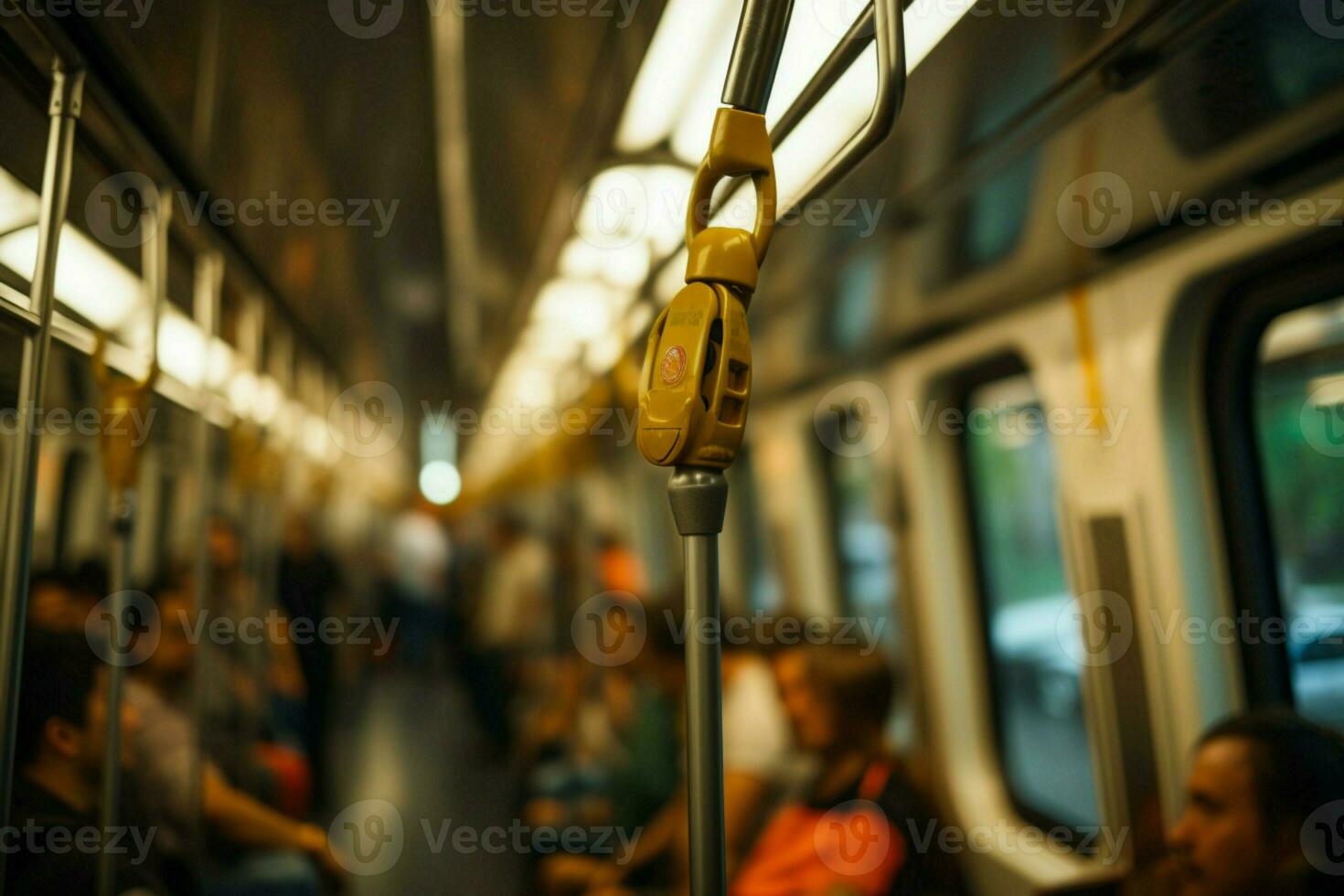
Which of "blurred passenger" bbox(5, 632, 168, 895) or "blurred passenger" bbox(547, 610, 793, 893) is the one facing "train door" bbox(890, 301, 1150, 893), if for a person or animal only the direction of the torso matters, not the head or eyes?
"blurred passenger" bbox(5, 632, 168, 895)

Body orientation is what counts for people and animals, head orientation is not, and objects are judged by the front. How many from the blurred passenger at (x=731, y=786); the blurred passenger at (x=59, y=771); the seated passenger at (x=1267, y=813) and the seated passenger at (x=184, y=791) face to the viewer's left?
2

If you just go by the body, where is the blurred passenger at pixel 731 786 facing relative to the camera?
to the viewer's left

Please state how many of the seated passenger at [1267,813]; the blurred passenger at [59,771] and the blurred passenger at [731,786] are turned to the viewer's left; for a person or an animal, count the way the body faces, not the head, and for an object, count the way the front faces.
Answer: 2

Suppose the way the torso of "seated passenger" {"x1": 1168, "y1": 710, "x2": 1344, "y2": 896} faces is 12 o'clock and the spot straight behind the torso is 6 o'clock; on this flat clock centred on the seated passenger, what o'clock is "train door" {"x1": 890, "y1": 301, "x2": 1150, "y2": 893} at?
The train door is roughly at 2 o'clock from the seated passenger.

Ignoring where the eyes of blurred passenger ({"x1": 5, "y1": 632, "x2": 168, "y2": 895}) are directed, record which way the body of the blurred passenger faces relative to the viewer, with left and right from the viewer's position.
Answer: facing to the right of the viewer

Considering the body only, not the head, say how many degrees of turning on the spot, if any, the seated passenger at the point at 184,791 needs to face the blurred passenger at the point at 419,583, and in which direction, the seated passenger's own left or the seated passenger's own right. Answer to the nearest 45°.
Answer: approximately 90° to the seated passenger's own left

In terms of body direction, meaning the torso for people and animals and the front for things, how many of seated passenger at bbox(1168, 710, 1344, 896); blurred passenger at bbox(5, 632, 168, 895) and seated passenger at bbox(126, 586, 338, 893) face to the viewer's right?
2

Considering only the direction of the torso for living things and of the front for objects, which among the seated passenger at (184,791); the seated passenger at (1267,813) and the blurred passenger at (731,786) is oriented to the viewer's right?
the seated passenger at (184,791)

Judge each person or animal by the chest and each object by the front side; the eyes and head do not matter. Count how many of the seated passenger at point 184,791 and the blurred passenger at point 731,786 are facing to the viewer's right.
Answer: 1

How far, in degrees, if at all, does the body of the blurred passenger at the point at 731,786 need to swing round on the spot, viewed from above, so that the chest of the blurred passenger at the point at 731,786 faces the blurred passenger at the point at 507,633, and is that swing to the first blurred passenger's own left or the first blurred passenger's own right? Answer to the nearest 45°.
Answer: approximately 45° to the first blurred passenger's own right

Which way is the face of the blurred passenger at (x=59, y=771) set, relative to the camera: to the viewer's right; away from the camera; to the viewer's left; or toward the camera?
to the viewer's right

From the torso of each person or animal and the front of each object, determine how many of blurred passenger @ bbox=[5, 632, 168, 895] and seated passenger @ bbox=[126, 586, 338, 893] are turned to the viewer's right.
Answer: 2

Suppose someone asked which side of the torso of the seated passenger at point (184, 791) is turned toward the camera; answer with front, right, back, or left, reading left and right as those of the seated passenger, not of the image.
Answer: right

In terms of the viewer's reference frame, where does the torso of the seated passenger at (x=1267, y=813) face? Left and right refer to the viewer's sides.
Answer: facing to the left of the viewer

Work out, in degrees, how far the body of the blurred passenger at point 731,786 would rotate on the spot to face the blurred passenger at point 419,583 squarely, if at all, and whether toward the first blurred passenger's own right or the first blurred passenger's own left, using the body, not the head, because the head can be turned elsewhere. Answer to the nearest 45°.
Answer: approximately 45° to the first blurred passenger's own right
